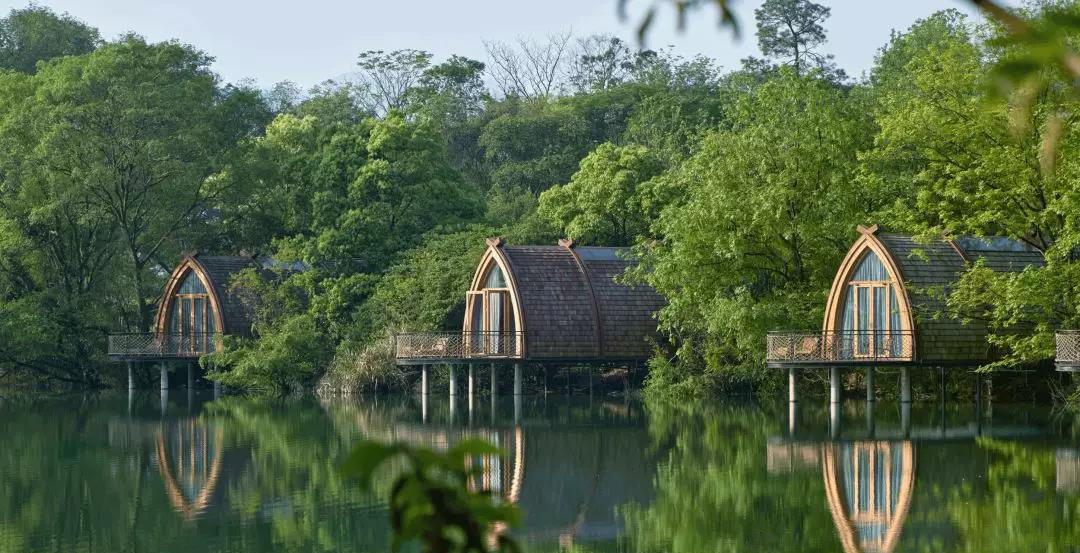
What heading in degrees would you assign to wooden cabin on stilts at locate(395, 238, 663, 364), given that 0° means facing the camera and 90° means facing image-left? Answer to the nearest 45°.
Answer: approximately 45°

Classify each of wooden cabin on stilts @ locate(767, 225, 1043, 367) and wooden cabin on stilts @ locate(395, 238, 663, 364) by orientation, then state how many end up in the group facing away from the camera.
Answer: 0

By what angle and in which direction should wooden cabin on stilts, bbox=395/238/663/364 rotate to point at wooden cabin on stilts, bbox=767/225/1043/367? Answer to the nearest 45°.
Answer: approximately 90° to its left

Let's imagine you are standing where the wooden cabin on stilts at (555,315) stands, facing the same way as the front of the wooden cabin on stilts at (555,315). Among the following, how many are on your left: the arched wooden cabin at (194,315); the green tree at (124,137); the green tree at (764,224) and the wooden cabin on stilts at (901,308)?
2

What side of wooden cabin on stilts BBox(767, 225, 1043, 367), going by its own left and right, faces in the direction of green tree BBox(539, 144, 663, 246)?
right

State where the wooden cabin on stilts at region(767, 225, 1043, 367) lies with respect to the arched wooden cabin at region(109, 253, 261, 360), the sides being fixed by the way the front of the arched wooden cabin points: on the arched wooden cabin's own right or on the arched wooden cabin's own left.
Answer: on the arched wooden cabin's own left

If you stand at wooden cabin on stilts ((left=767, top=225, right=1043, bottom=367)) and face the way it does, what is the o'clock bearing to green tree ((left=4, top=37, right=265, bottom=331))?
The green tree is roughly at 2 o'clock from the wooden cabin on stilts.

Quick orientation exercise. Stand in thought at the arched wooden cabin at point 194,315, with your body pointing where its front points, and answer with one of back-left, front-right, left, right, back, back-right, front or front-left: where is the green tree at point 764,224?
left

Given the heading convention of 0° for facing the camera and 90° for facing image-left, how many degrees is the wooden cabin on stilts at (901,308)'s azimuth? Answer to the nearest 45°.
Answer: approximately 45°

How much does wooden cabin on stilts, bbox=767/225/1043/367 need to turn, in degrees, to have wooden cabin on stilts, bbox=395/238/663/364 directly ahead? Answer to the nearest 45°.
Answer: approximately 90° to its right

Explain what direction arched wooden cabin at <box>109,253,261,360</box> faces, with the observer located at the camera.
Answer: facing the viewer and to the left of the viewer

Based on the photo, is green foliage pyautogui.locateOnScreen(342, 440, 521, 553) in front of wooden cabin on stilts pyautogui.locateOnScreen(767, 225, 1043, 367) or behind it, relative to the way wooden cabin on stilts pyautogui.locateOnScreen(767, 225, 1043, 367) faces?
in front
